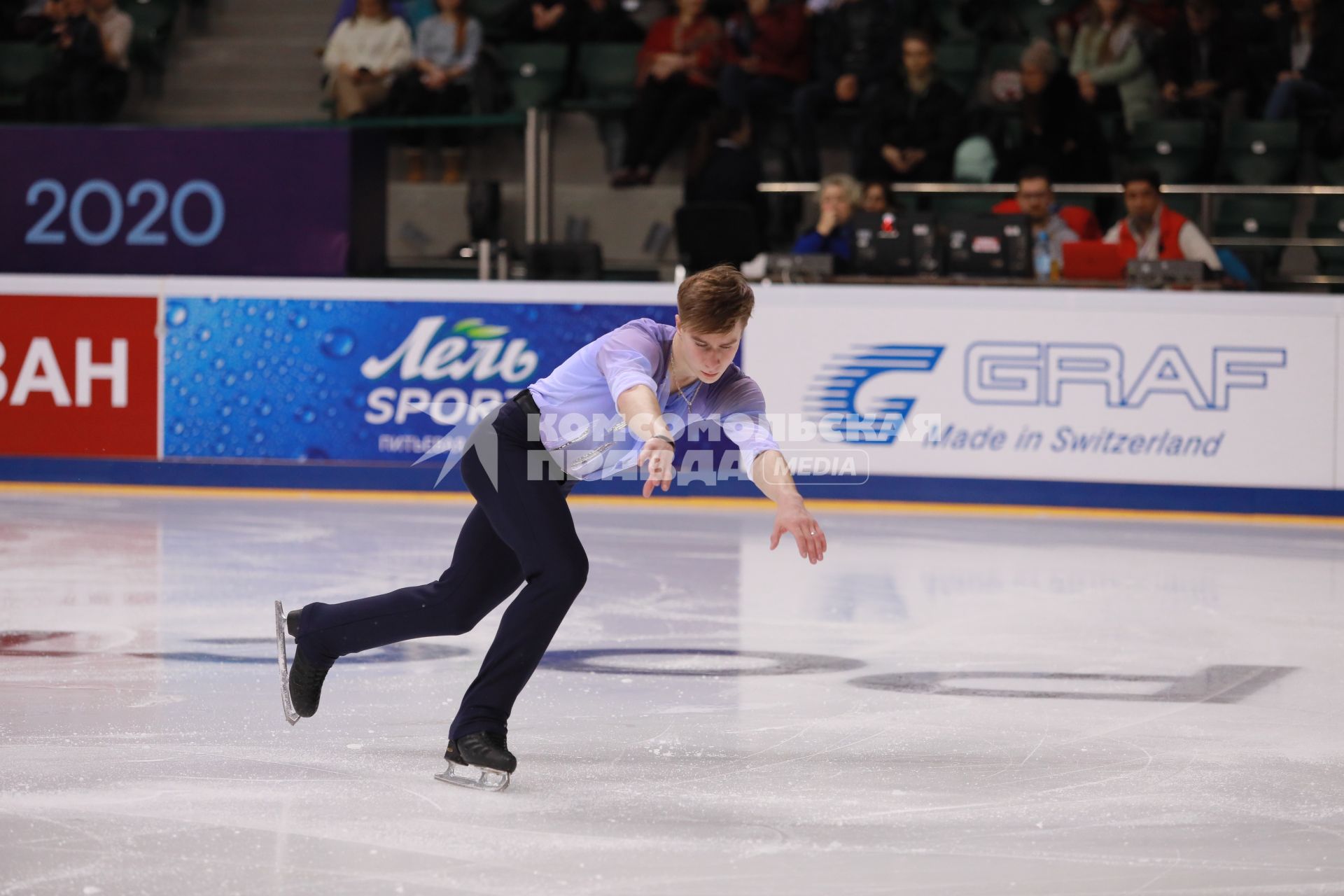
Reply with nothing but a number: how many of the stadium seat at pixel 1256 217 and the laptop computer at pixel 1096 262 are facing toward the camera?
1

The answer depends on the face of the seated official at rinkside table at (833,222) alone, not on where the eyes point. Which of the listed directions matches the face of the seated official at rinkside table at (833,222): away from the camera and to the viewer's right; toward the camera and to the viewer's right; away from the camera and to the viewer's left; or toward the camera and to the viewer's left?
toward the camera and to the viewer's left

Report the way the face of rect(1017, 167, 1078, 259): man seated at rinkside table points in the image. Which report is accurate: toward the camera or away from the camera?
toward the camera

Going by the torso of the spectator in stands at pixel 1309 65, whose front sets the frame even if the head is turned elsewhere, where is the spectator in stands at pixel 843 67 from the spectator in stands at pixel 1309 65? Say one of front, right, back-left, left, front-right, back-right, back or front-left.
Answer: front-right

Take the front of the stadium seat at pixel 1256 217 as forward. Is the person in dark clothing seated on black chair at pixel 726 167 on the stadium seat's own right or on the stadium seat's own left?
on the stadium seat's own right

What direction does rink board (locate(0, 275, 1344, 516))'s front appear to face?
toward the camera

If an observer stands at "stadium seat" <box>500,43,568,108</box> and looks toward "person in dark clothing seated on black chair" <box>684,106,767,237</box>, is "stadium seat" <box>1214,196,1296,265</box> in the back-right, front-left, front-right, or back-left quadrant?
front-left

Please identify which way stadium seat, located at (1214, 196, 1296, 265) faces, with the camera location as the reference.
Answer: facing the viewer

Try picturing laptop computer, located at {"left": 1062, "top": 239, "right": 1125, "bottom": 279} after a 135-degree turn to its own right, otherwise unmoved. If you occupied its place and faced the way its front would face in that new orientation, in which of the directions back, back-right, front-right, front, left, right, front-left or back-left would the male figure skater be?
front-right

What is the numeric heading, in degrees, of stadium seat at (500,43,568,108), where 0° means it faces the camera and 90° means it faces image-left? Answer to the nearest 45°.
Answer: approximately 0°

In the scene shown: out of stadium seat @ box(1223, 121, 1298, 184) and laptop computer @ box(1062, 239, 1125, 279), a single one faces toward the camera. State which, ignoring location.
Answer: the stadium seat

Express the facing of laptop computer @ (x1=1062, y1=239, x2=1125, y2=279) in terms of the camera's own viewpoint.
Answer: facing away from the viewer

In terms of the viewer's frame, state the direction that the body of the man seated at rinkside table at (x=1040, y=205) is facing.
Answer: toward the camera

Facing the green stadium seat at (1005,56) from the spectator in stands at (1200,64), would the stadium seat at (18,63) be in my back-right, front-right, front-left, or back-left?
front-left

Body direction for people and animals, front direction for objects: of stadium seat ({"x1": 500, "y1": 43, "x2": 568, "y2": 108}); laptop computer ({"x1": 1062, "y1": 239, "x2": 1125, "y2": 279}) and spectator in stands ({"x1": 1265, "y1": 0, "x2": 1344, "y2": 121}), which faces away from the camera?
the laptop computer

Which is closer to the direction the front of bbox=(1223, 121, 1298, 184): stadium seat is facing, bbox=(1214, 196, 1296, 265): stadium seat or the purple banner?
the stadium seat

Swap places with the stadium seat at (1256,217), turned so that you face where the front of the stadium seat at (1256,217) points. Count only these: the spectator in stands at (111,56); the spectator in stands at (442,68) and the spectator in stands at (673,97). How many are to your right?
3
